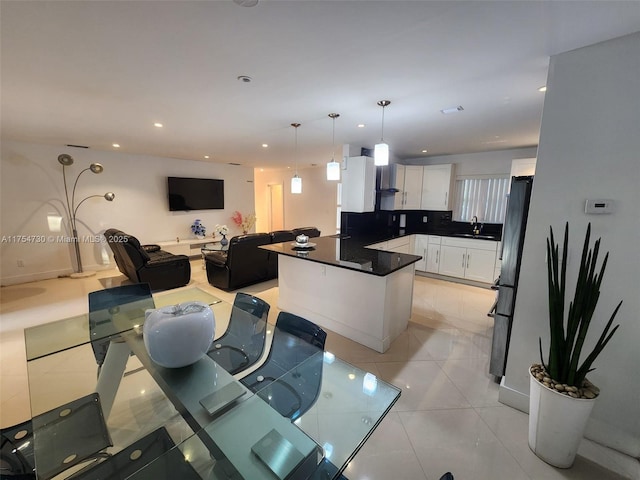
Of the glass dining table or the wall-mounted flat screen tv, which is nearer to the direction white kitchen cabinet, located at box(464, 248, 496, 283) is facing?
the glass dining table

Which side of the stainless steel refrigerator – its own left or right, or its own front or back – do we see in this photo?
left

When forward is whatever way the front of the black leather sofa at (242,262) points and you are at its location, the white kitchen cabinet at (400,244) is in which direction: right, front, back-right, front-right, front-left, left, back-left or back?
back-right

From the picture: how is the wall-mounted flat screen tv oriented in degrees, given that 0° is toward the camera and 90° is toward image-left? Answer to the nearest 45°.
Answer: approximately 315°

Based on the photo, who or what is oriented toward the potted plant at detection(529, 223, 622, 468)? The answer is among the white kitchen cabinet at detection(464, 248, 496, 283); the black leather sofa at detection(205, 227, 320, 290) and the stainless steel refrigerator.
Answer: the white kitchen cabinet

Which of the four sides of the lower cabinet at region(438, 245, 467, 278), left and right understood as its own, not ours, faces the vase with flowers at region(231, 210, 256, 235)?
right

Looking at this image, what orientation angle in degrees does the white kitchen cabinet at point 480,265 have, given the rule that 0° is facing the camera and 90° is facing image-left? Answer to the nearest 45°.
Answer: approximately 0°

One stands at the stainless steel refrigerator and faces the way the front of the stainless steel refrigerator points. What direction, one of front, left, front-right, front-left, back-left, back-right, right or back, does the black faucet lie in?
right

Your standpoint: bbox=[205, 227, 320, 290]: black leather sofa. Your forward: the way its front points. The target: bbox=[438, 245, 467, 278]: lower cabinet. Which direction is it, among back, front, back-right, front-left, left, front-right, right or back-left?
back-right

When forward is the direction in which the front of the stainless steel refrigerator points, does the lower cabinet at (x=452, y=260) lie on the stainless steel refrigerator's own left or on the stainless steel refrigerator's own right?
on the stainless steel refrigerator's own right

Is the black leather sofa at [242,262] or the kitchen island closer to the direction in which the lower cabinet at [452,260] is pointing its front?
the kitchen island

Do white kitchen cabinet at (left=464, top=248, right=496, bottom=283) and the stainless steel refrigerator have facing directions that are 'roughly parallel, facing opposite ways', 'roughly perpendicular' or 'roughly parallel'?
roughly perpendicular
